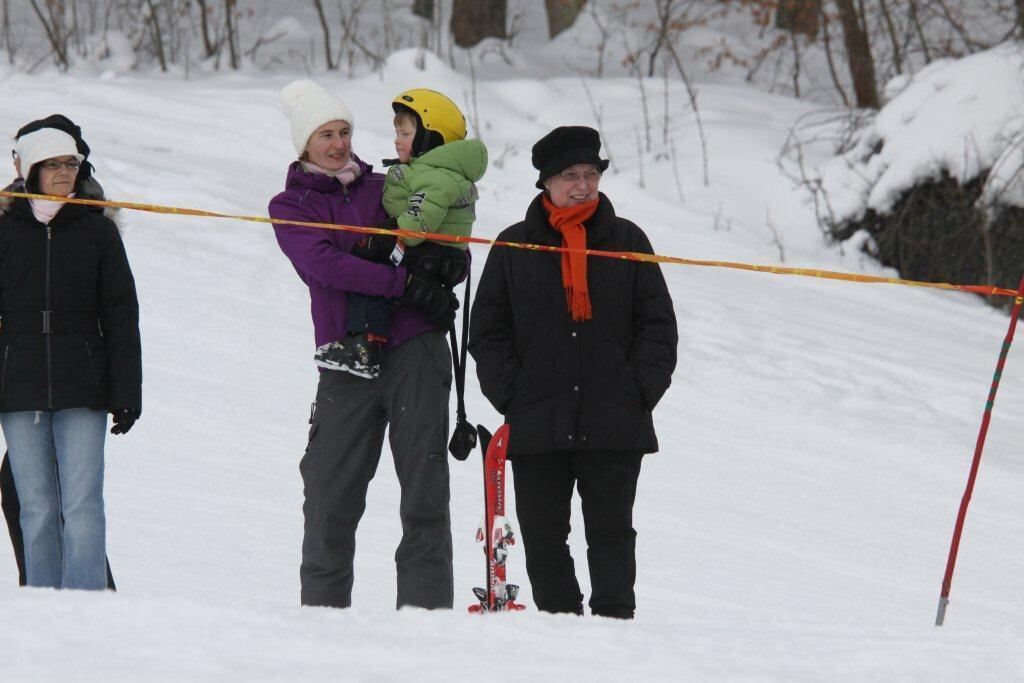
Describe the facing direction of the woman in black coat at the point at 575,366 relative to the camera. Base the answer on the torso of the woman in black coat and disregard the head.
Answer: toward the camera

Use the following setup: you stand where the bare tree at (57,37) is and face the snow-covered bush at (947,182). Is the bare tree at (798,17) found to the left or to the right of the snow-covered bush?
left

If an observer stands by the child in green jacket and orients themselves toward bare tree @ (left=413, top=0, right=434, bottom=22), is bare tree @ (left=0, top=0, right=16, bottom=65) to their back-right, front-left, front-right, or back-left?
front-left

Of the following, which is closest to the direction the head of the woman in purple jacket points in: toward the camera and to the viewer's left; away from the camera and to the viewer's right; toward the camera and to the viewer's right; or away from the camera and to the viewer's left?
toward the camera and to the viewer's right

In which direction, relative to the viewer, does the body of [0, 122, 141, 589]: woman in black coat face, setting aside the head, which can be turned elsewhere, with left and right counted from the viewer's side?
facing the viewer

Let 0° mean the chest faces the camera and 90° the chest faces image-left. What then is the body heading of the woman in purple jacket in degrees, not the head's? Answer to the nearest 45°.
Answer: approximately 315°

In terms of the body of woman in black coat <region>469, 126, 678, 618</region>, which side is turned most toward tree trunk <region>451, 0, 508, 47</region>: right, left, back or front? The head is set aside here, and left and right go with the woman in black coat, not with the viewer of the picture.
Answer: back

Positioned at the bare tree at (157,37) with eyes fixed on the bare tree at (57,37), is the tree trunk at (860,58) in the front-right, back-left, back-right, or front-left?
back-left

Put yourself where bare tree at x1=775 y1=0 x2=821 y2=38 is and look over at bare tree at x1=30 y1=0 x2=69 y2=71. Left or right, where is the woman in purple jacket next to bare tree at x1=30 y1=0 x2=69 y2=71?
left
